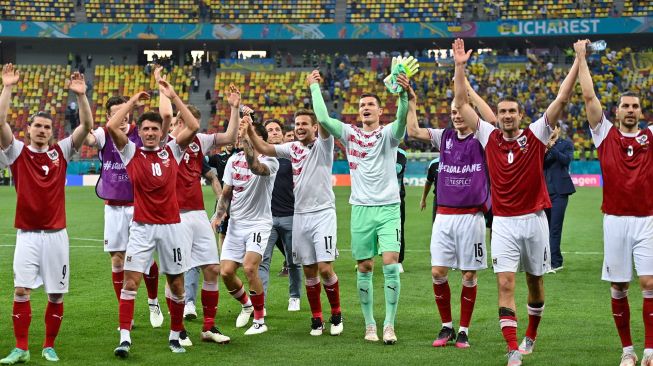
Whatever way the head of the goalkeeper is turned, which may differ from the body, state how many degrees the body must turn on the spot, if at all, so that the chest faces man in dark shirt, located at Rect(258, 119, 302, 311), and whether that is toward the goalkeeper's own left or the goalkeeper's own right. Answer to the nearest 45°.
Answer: approximately 135° to the goalkeeper's own right

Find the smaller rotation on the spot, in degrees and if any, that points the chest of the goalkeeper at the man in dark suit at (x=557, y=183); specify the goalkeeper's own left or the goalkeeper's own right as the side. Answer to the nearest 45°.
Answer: approximately 135° to the goalkeeper's own left

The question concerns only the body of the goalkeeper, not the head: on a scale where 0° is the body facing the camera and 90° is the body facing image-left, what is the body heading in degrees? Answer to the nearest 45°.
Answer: approximately 0°
